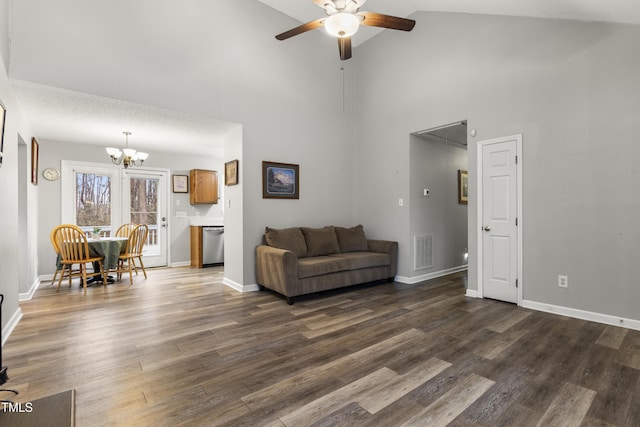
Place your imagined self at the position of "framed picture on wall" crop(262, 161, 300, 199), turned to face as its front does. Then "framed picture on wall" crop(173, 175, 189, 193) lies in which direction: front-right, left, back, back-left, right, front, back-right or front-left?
back

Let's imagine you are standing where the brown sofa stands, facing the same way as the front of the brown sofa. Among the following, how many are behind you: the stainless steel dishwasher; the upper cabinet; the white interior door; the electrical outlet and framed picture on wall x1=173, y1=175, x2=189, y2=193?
3

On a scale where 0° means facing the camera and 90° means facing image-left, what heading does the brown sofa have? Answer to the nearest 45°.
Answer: approximately 315°

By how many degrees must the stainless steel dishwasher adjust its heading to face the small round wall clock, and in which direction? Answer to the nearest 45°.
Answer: approximately 90° to its right

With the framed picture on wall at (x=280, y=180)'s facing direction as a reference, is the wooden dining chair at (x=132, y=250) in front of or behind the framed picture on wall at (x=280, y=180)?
behind

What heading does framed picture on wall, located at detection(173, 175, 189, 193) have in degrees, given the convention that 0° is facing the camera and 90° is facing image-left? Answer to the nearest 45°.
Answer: approximately 0°

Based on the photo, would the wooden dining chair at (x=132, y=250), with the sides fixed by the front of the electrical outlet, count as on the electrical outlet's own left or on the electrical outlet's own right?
on the electrical outlet's own right
